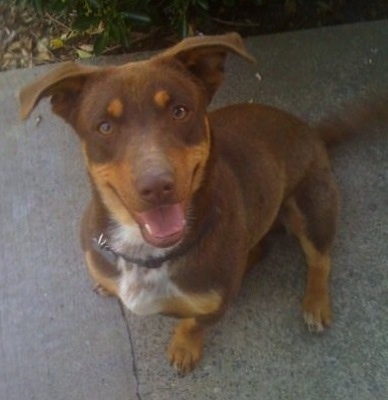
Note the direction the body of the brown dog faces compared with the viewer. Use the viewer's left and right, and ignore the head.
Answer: facing the viewer and to the left of the viewer

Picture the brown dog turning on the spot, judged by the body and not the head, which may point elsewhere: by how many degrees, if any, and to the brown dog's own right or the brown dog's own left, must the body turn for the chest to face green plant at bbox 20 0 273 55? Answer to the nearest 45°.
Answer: approximately 135° to the brown dog's own right
